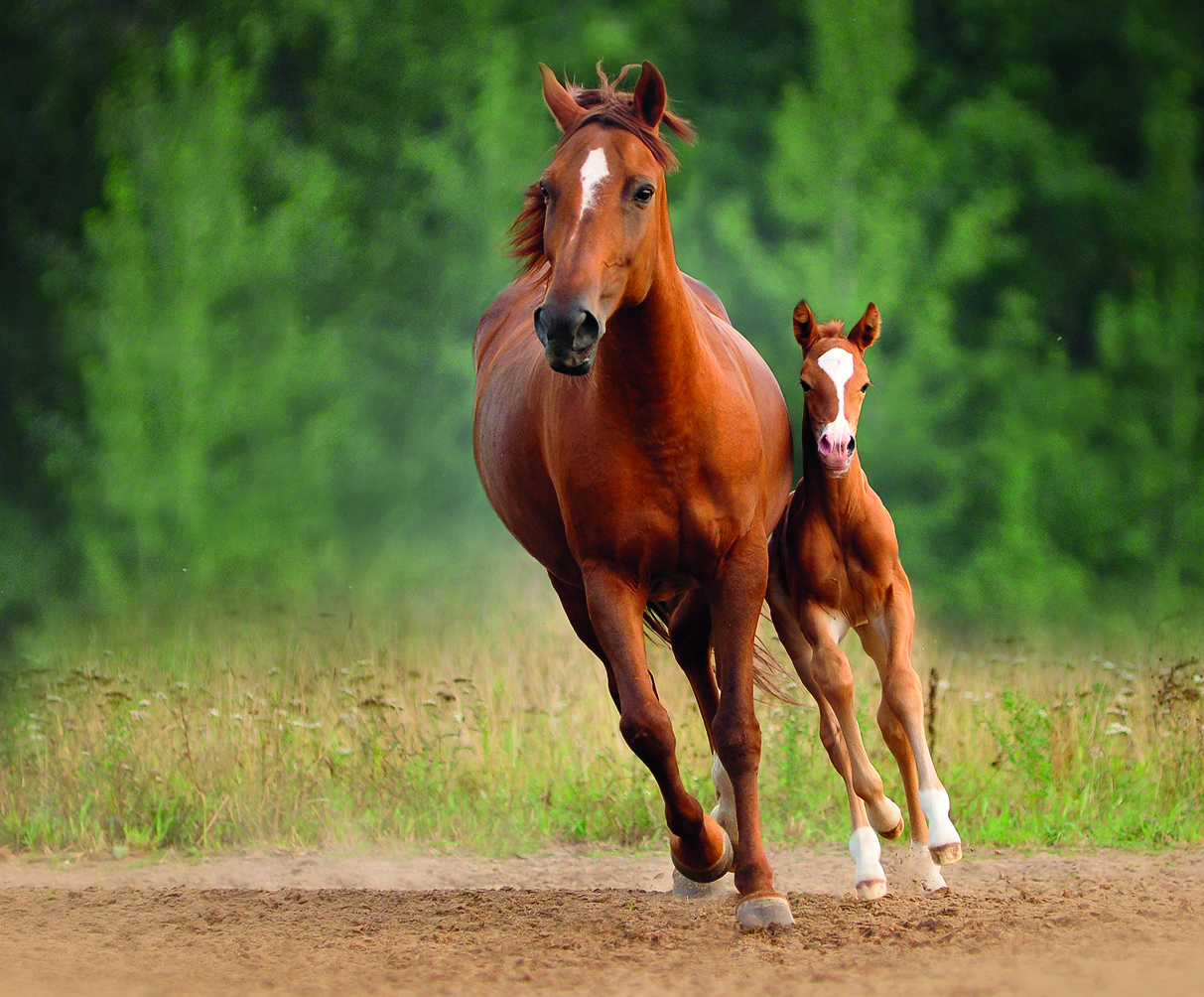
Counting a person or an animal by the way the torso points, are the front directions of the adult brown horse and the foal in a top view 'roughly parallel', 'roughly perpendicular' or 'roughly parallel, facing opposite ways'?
roughly parallel

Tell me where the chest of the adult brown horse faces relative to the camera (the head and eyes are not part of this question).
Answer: toward the camera

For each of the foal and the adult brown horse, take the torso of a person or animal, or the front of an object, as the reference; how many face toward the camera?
2

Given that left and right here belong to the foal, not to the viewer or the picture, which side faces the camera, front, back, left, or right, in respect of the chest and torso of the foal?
front

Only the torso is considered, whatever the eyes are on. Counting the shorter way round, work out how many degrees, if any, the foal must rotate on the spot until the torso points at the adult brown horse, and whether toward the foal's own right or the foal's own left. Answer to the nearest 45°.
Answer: approximately 45° to the foal's own right

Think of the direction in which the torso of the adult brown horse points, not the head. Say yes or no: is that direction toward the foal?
no
